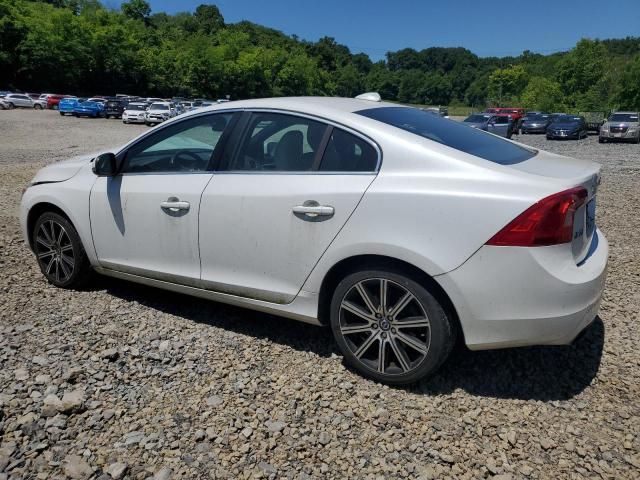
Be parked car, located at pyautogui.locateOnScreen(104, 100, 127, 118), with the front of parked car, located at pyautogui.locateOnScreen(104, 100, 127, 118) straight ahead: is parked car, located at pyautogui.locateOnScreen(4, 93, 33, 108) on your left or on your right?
on your right

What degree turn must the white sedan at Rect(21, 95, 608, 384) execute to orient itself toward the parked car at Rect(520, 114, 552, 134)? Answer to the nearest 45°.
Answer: approximately 90° to its right

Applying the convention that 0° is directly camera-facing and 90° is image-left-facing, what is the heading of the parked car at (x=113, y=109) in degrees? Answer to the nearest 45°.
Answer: approximately 45°

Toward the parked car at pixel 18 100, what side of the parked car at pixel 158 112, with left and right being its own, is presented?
right

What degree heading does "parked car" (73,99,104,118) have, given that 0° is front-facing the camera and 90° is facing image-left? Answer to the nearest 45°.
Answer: approximately 45°

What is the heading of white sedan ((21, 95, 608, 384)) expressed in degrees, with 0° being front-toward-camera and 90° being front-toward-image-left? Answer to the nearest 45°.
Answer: approximately 135°

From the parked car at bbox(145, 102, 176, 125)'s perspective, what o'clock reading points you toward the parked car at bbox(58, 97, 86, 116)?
the parked car at bbox(58, 97, 86, 116) is roughly at 3 o'clock from the parked car at bbox(145, 102, 176, 125).

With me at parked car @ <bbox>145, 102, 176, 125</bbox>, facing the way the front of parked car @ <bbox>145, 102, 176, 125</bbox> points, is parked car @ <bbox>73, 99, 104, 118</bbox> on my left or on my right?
on my right
